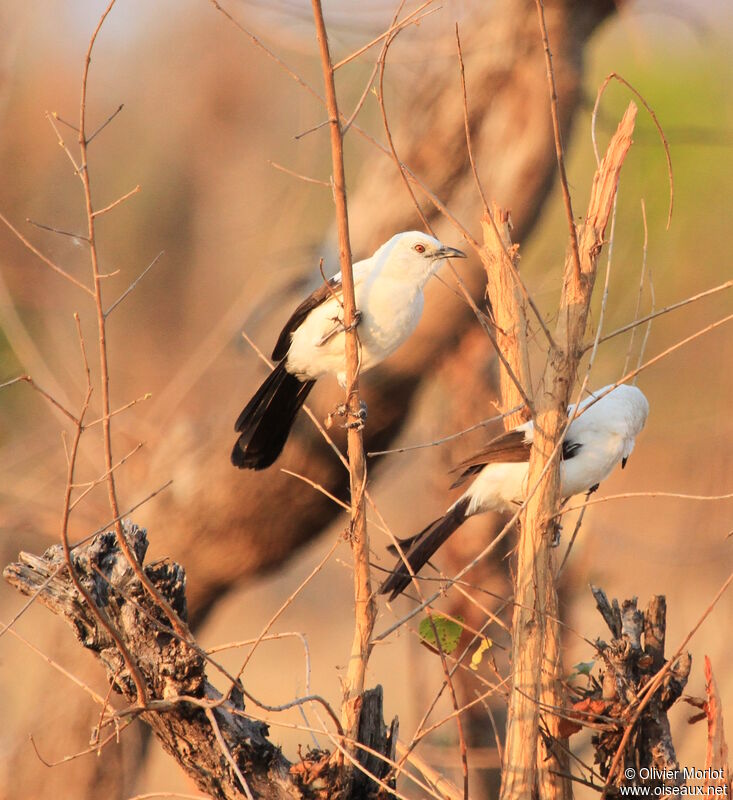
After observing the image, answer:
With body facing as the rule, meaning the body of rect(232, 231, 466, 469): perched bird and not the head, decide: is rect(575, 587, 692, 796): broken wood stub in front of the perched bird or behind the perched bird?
in front

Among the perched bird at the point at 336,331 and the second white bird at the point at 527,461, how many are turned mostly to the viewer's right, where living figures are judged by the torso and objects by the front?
2

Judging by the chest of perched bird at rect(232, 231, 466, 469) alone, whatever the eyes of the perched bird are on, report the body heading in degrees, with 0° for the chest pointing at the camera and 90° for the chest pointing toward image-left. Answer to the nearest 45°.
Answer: approximately 270°

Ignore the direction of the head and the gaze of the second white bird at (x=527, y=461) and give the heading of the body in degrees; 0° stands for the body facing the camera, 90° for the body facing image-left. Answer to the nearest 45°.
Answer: approximately 270°
